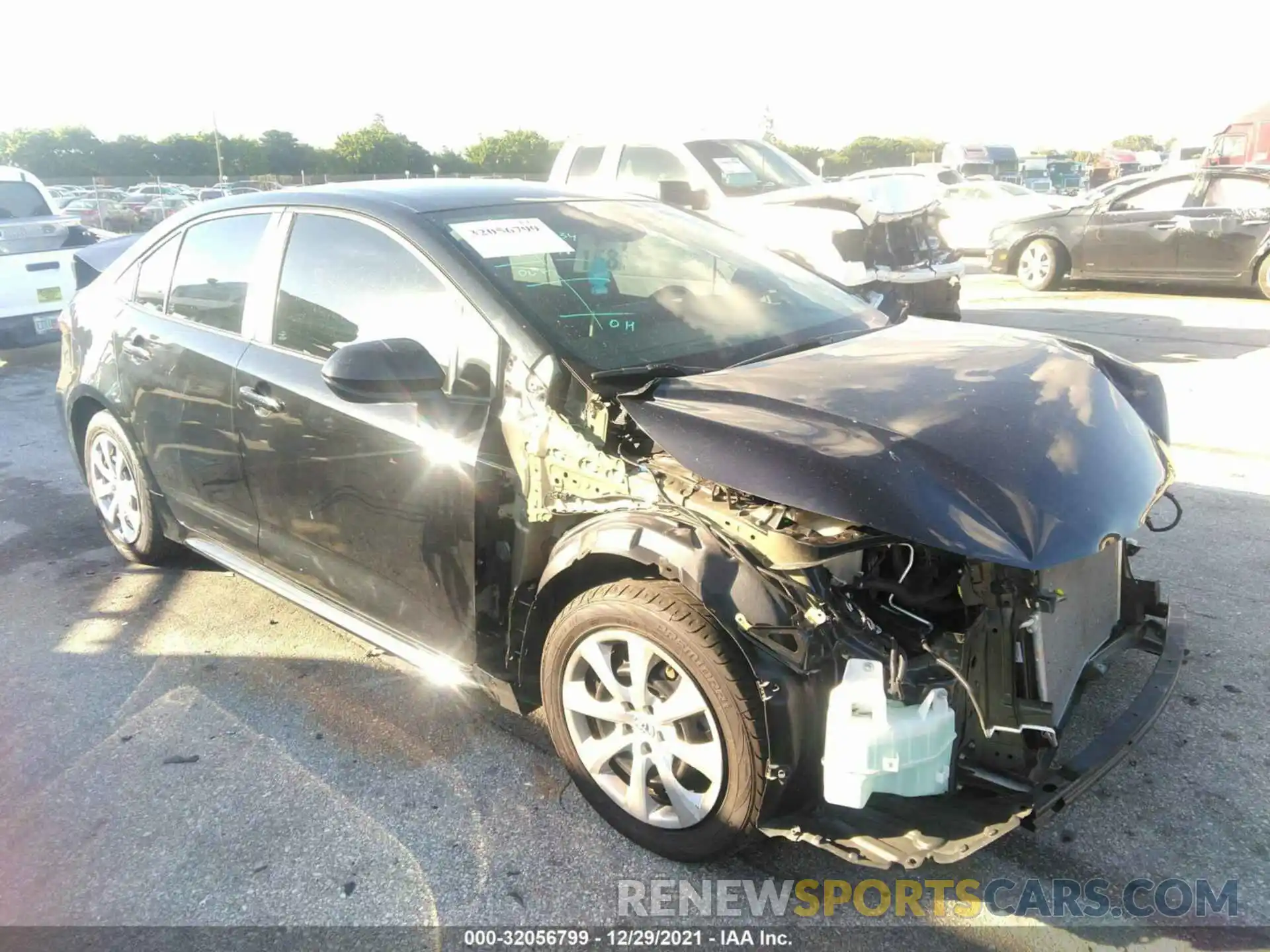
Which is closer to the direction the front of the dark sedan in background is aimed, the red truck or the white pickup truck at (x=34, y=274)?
the white pickup truck

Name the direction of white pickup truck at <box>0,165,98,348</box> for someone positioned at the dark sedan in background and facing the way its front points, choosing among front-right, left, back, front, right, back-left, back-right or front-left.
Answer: front-left

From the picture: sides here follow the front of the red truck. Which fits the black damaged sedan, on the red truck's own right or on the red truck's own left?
on the red truck's own left

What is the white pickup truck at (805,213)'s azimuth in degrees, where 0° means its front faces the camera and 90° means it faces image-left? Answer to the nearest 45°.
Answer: approximately 315°

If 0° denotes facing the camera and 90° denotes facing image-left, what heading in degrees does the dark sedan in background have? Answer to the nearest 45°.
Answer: approximately 90°

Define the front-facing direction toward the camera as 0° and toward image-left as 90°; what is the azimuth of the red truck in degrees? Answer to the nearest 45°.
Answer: approximately 90°

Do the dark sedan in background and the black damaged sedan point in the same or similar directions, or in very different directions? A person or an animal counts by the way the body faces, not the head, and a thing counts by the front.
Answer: very different directions
